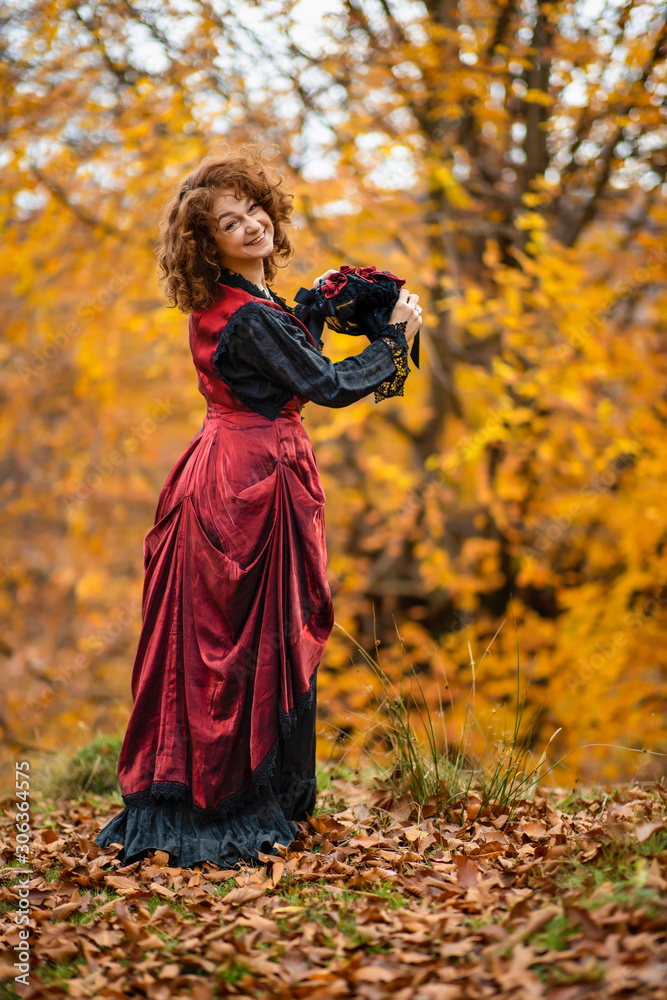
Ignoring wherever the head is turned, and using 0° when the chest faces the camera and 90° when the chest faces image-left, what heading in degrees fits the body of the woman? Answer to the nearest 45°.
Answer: approximately 270°
